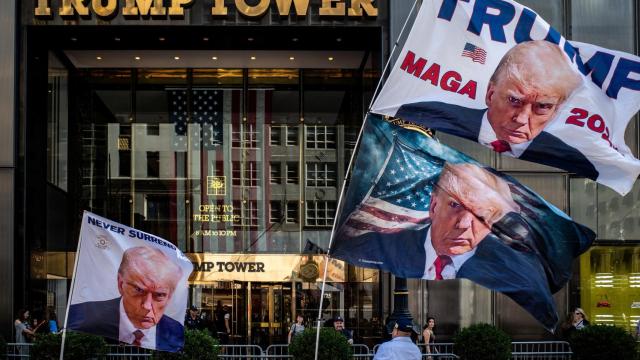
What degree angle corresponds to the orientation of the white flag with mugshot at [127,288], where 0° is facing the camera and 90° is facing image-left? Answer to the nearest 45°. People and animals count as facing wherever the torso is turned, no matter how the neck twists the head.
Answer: approximately 0°

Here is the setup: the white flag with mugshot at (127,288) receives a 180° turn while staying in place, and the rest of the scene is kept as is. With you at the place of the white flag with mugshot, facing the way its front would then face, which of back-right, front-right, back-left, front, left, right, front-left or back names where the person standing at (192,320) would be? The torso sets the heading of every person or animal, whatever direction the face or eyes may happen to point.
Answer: front
